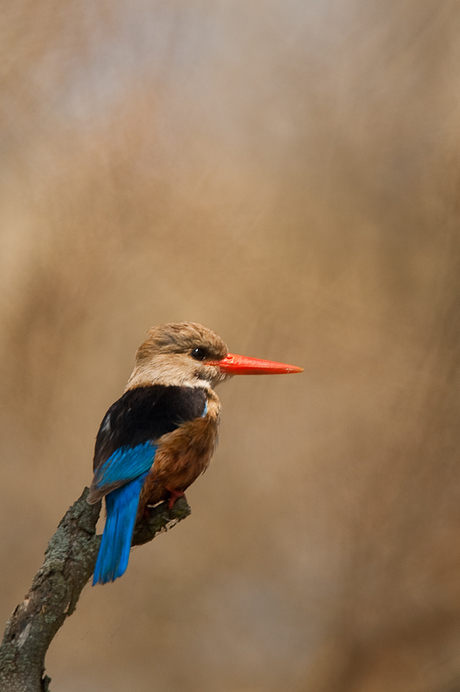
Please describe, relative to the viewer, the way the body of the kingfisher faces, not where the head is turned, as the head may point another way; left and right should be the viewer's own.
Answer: facing to the right of the viewer
